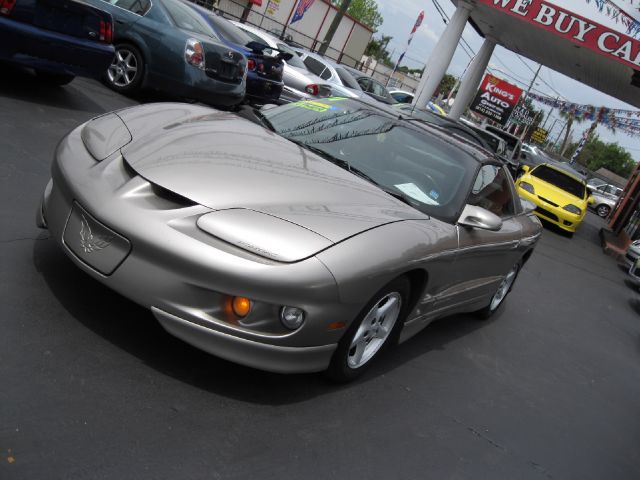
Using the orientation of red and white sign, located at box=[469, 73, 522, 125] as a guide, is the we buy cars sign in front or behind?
in front

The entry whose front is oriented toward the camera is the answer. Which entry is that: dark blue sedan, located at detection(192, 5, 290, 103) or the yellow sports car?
the yellow sports car

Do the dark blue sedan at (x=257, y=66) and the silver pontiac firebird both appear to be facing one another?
no

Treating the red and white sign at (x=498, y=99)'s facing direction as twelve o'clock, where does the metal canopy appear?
The metal canopy is roughly at 12 o'clock from the red and white sign.

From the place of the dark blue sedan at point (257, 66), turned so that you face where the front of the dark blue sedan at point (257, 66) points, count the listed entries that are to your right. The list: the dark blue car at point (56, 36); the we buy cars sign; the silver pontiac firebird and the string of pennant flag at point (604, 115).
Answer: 2

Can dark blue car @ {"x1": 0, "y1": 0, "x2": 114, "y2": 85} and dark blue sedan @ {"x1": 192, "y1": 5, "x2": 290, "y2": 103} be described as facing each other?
no

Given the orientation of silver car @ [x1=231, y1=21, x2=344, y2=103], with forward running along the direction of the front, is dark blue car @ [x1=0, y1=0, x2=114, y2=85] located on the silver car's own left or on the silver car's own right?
on the silver car's own left

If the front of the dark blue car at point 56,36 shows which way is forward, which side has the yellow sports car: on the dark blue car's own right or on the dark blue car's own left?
on the dark blue car's own right

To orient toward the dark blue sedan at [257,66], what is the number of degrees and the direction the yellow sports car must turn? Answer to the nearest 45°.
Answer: approximately 45° to its right

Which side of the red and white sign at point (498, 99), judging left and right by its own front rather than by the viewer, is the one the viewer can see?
front

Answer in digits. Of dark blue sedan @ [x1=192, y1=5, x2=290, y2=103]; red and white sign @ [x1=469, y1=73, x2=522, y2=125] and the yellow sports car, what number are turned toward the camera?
2

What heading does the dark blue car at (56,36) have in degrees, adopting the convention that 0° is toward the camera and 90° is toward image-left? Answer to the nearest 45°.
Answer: approximately 135°

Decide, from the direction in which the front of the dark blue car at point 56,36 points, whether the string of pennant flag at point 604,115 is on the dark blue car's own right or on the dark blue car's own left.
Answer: on the dark blue car's own right

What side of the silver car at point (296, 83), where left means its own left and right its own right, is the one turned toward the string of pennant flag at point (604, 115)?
right

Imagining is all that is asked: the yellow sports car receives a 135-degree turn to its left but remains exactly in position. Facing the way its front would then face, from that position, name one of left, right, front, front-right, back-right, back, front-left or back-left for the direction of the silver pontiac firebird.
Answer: back-right

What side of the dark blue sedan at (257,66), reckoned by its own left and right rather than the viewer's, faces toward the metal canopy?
right

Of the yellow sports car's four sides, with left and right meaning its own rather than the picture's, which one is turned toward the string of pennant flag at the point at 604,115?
back

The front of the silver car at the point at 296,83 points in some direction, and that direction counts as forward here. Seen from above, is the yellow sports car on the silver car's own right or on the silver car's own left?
on the silver car's own right

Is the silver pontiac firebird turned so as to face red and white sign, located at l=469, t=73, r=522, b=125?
no

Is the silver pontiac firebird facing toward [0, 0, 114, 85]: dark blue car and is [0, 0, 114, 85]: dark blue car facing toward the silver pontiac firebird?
no

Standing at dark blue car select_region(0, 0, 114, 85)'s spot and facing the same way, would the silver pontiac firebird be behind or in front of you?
behind

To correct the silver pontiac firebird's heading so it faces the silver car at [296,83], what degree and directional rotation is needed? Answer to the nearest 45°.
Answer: approximately 135° to its right

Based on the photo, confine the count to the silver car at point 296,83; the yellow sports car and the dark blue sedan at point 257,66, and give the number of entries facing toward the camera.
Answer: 1

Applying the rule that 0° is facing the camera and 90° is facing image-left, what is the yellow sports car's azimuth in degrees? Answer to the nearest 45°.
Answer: approximately 0°
